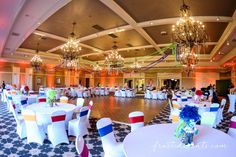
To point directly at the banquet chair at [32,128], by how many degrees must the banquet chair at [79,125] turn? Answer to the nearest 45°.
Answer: approximately 45° to its left

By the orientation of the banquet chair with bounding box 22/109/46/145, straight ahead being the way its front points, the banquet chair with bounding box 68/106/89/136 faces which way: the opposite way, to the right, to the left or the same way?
to the left

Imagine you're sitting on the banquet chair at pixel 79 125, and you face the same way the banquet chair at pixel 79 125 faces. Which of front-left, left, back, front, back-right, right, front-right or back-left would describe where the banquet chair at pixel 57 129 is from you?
left

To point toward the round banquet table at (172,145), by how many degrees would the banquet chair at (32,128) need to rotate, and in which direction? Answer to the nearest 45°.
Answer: approximately 90° to its right

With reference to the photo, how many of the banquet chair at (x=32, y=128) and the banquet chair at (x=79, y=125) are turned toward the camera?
0

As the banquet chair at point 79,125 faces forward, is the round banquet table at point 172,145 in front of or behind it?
behind

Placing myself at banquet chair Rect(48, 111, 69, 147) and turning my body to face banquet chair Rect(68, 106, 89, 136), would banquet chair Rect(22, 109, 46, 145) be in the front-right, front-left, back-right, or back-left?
back-left

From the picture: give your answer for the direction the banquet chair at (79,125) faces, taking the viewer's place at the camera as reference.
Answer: facing away from the viewer and to the left of the viewer

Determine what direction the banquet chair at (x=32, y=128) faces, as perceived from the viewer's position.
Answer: facing away from the viewer and to the right of the viewer

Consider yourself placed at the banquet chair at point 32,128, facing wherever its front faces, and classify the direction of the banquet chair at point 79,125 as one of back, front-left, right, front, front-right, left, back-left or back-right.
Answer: front-right
